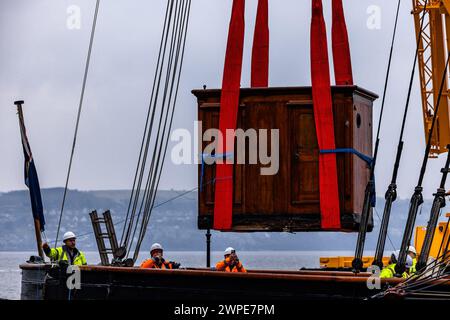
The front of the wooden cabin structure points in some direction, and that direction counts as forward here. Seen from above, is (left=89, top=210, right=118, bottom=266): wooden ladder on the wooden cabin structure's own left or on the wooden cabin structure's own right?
on the wooden cabin structure's own right

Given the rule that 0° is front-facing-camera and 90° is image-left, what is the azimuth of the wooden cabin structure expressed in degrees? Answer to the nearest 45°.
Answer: approximately 0°
